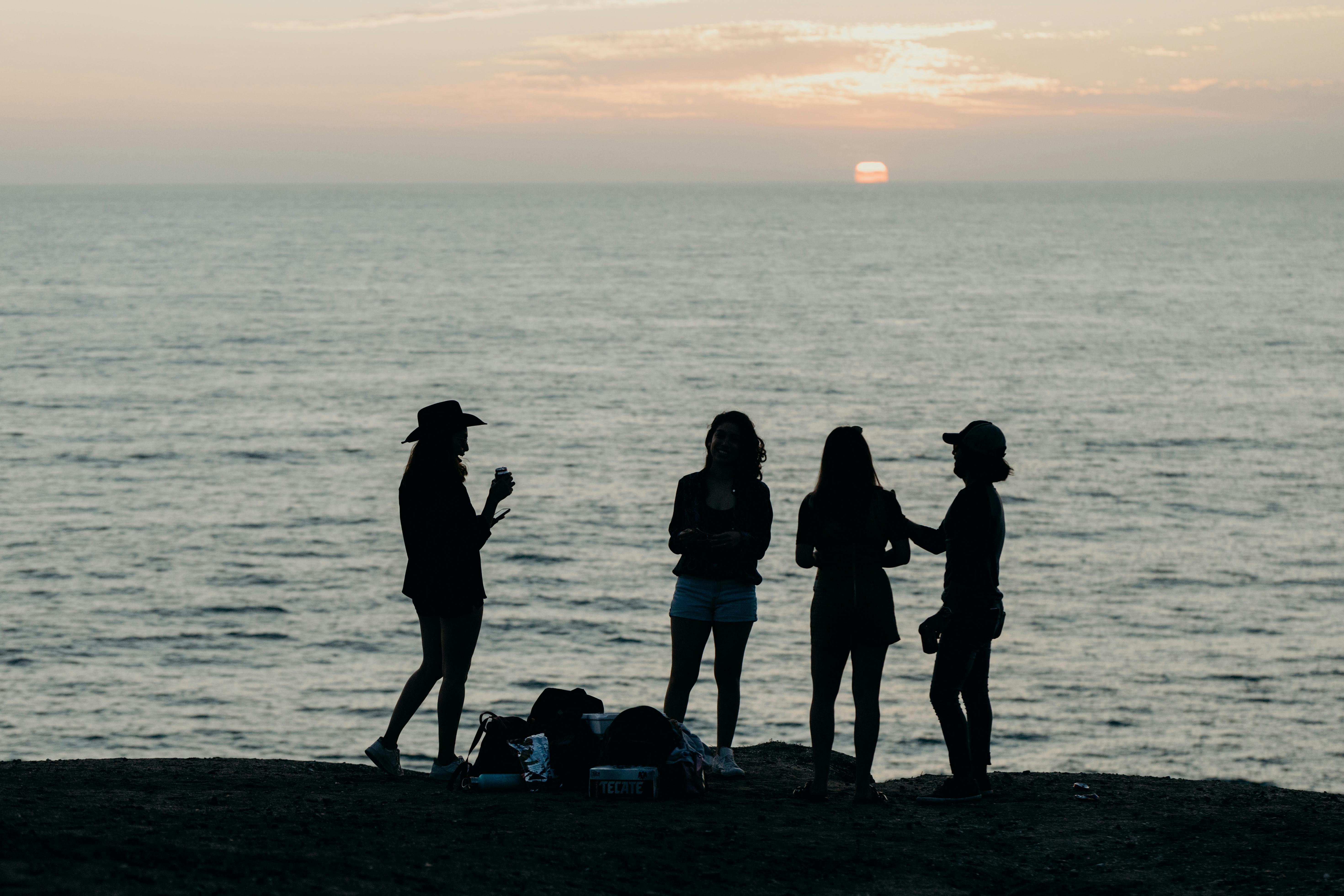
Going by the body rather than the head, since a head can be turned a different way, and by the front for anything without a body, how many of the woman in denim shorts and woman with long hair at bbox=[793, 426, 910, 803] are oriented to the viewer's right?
0

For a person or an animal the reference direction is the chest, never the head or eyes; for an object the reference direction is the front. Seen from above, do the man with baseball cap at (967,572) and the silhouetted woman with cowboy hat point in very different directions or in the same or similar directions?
very different directions

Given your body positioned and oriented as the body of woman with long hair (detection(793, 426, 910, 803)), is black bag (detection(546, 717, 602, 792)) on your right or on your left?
on your left

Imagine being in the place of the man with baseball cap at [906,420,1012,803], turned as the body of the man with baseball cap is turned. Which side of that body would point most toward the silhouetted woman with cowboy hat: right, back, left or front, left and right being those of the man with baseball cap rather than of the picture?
front

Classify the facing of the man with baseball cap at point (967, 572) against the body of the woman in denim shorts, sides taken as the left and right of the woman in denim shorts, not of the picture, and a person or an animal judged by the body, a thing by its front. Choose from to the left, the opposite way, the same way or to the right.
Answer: to the right

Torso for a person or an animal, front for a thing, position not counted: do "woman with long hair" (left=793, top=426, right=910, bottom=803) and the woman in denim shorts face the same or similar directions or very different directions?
very different directions

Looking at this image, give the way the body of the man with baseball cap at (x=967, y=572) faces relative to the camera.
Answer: to the viewer's left

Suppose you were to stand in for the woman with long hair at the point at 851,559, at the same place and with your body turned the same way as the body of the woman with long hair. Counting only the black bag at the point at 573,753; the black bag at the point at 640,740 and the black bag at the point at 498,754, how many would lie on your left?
3

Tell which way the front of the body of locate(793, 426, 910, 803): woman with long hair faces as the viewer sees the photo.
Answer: away from the camera

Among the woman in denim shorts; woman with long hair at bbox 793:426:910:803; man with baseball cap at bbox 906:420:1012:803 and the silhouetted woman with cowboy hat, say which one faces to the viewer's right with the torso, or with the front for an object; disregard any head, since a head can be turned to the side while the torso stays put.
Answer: the silhouetted woman with cowboy hat

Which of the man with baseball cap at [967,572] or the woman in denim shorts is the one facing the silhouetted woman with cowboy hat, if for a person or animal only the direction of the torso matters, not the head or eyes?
the man with baseball cap

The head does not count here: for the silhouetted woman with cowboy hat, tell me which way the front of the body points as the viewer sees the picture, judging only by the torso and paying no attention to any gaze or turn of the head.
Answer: to the viewer's right

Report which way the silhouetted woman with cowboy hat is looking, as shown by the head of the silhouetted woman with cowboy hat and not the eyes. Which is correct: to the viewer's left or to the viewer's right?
to the viewer's right

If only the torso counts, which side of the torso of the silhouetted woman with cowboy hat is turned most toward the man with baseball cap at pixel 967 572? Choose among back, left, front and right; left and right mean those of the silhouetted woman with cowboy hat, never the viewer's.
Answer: front

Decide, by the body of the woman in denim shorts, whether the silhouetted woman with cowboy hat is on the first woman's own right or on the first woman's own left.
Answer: on the first woman's own right

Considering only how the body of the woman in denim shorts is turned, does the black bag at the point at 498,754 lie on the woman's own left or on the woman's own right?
on the woman's own right
